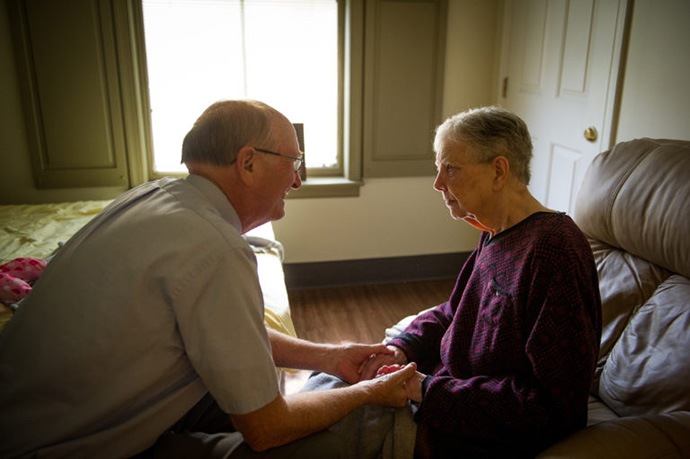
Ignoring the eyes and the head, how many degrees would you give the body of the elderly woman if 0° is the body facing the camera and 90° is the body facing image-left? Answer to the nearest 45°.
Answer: approximately 45°

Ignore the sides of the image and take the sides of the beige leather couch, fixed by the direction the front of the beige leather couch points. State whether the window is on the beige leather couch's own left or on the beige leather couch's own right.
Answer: on the beige leather couch's own right

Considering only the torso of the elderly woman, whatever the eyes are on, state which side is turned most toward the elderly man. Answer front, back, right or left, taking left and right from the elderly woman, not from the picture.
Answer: front

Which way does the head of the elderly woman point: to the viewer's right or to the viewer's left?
to the viewer's left

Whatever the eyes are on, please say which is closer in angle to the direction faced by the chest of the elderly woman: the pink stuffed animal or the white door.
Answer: the pink stuffed animal

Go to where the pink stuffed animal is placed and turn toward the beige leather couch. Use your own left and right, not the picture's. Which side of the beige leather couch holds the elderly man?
right

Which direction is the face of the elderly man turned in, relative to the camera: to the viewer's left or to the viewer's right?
to the viewer's right

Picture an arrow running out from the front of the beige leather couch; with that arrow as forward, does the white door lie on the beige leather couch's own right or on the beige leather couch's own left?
on the beige leather couch's own right

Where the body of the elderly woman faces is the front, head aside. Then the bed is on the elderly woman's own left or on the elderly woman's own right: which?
on the elderly woman's own right

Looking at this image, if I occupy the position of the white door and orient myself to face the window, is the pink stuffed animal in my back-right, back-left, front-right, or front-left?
front-left

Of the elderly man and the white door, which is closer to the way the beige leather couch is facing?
the elderly man

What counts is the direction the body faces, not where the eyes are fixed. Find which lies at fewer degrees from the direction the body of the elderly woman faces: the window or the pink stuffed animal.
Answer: the pink stuffed animal
